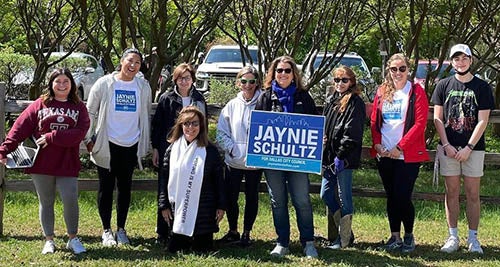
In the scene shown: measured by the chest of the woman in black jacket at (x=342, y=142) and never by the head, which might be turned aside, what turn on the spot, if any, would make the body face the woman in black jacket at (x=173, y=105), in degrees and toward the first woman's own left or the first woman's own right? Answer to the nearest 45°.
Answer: approximately 45° to the first woman's own right

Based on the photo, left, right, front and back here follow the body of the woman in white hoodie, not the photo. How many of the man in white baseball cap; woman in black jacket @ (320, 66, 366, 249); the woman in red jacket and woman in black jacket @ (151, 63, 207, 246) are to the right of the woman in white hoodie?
1

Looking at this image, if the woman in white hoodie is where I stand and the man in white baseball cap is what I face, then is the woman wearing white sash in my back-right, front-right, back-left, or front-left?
back-right

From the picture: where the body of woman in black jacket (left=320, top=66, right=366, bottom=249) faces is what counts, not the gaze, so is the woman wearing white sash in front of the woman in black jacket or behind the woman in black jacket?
in front

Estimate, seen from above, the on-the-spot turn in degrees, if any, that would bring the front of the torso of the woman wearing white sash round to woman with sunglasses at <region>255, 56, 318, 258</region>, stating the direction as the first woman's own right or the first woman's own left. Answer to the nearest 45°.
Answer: approximately 90° to the first woman's own left

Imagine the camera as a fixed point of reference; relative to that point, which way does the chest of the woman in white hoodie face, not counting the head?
toward the camera

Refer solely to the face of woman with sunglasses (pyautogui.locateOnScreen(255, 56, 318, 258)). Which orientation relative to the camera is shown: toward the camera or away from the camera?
toward the camera

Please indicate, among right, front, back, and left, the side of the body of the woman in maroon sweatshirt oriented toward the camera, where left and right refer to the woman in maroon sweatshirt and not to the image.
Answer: front

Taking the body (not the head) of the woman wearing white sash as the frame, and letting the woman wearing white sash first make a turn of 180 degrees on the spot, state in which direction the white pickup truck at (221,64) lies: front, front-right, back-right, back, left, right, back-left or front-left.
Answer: front

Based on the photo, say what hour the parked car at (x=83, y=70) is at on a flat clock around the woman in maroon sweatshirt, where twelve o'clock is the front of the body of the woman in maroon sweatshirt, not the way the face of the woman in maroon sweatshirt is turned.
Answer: The parked car is roughly at 6 o'clock from the woman in maroon sweatshirt.

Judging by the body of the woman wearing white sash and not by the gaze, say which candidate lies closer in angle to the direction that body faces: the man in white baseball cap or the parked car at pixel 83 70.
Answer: the man in white baseball cap

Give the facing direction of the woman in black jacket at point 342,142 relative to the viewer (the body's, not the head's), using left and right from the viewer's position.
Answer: facing the viewer and to the left of the viewer

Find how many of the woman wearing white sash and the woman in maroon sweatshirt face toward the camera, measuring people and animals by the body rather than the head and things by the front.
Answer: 2

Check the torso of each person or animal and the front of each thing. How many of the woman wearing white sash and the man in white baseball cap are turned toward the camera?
2

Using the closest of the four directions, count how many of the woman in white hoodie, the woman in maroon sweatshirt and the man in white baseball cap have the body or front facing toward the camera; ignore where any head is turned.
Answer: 3
